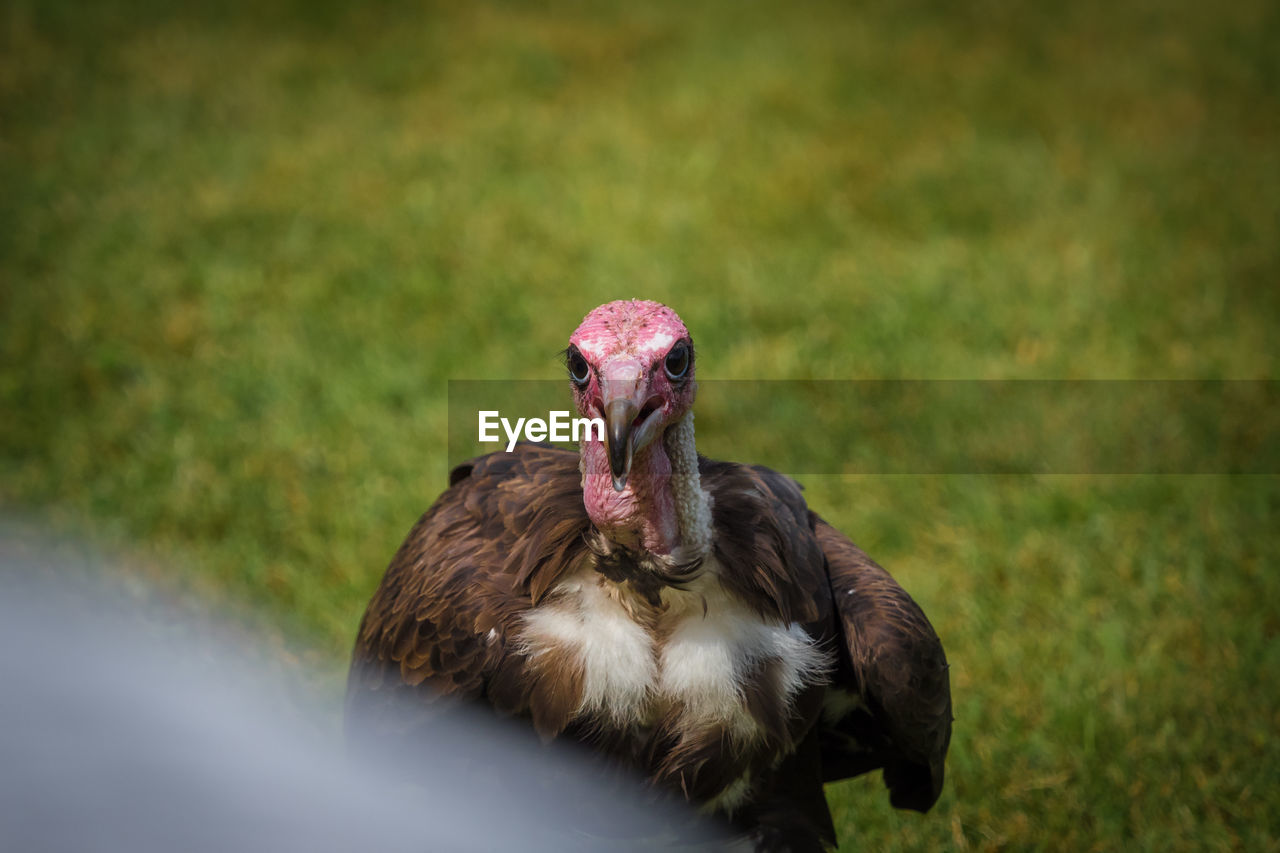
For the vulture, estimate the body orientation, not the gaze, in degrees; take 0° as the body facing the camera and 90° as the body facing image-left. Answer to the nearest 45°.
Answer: approximately 0°
